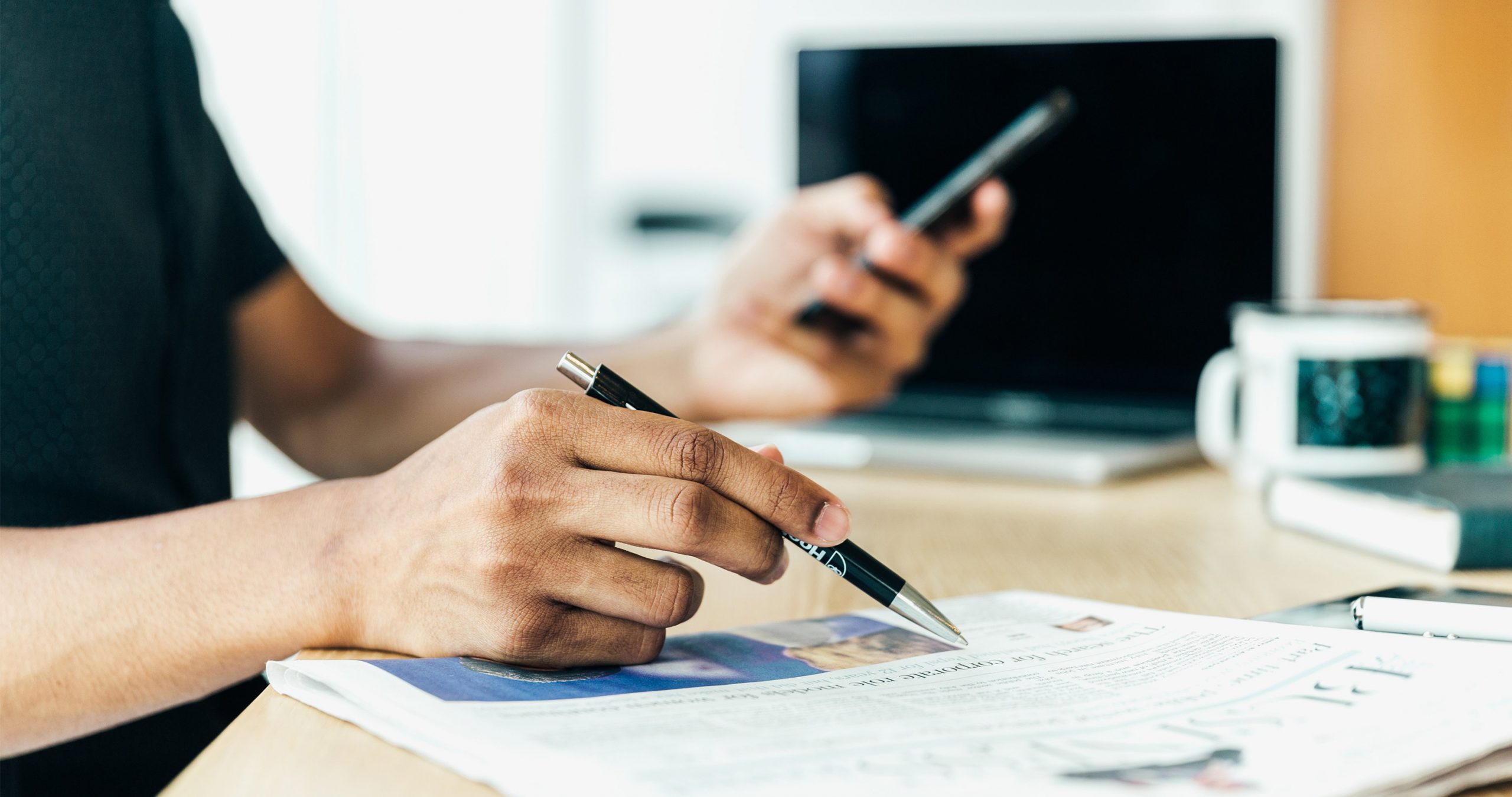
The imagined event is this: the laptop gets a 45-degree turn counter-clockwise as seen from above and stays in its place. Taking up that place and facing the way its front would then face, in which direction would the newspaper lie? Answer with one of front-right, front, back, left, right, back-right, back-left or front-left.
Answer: front

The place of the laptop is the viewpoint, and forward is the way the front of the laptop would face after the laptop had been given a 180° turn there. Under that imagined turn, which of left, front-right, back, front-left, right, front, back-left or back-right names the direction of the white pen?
back-right
